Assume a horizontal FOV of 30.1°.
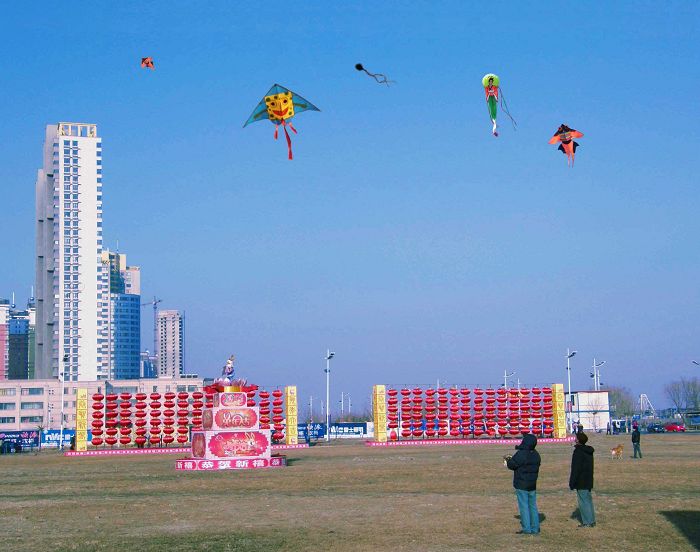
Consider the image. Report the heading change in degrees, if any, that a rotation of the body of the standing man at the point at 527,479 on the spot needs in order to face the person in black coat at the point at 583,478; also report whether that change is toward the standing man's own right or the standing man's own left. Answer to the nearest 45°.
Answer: approximately 90° to the standing man's own right

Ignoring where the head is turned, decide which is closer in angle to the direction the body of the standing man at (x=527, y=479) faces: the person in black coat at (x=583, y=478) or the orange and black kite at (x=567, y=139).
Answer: the orange and black kite

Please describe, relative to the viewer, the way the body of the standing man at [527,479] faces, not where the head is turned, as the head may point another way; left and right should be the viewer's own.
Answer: facing away from the viewer and to the left of the viewer

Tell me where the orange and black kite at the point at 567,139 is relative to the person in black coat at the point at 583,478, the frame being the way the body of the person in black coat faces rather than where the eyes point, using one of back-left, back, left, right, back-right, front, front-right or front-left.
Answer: front-right

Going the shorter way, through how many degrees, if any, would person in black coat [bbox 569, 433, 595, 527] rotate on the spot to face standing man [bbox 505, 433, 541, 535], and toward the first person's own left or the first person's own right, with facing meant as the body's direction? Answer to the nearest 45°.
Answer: approximately 90° to the first person's own left

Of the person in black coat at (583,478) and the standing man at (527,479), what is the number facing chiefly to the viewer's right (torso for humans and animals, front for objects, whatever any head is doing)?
0

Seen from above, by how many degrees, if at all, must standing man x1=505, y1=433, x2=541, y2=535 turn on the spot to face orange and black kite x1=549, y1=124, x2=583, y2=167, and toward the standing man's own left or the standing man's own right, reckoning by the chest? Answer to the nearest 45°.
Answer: approximately 45° to the standing man's own right

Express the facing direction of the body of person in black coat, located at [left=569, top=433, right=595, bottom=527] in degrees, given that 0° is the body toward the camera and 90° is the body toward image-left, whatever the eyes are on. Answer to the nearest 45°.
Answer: approximately 135°
